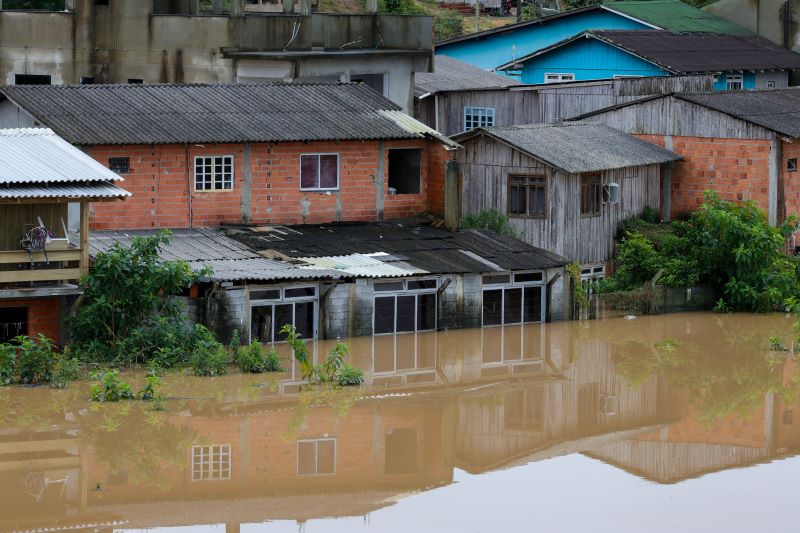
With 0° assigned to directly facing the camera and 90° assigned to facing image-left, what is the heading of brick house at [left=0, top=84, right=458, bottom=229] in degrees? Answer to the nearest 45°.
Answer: approximately 0°

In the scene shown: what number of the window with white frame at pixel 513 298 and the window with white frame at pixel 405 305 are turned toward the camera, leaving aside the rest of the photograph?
2

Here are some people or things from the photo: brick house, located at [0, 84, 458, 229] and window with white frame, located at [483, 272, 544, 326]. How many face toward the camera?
2

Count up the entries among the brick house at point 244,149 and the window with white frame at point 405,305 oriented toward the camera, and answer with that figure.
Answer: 2

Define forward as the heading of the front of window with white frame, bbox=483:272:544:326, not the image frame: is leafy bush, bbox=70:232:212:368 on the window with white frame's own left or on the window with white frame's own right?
on the window with white frame's own right

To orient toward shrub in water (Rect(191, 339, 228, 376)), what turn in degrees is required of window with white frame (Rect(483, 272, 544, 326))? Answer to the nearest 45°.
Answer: approximately 45° to its right

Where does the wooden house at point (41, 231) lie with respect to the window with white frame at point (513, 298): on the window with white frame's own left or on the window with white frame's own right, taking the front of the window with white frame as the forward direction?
on the window with white frame's own right

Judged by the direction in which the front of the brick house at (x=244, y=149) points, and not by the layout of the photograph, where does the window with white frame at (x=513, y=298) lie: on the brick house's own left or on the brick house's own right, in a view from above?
on the brick house's own left

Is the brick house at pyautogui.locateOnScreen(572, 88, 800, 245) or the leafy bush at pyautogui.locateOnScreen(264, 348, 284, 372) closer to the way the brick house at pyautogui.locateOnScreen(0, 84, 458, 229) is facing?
the leafy bush

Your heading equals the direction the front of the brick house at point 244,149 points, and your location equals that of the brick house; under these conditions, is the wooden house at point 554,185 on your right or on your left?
on your left
